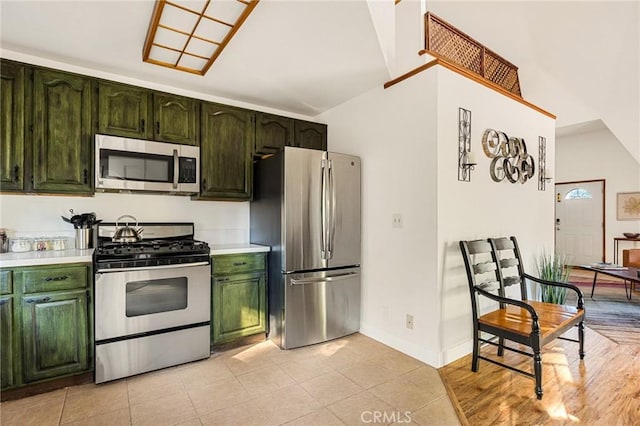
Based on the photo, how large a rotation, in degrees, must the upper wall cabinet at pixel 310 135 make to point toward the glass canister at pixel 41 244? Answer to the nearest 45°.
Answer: approximately 90° to its right

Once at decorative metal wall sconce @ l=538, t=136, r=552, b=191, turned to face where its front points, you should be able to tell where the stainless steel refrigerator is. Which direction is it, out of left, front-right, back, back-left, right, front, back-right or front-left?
right

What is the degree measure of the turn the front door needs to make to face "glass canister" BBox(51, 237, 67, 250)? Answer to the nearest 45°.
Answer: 0° — it already faces it

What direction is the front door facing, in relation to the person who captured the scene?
facing the viewer

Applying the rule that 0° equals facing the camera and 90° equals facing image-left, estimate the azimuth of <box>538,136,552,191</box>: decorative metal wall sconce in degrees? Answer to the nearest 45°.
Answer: approximately 315°

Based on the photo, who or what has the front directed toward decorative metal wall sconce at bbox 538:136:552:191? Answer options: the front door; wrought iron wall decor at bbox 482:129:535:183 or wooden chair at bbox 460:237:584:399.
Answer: the front door

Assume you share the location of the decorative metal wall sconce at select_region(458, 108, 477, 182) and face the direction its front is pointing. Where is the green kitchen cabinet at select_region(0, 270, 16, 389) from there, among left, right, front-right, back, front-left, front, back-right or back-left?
right

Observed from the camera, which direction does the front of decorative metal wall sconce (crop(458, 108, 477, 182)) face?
facing the viewer and to the right of the viewer

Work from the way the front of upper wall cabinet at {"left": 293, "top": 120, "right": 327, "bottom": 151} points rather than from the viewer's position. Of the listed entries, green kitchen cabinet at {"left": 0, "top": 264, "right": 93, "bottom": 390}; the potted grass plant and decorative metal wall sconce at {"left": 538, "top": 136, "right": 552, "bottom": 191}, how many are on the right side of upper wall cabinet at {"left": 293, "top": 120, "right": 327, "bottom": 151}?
1

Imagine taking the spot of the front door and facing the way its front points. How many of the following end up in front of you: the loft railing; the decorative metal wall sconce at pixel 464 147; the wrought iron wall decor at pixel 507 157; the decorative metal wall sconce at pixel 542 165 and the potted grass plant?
5
